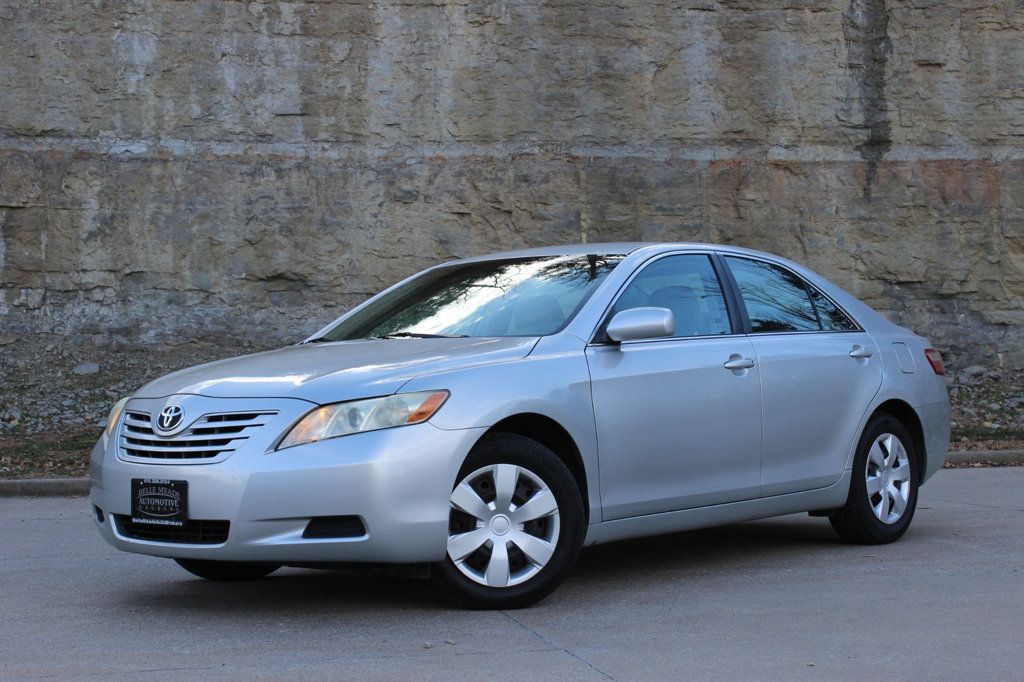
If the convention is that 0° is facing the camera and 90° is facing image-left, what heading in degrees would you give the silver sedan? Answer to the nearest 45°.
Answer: approximately 45°
